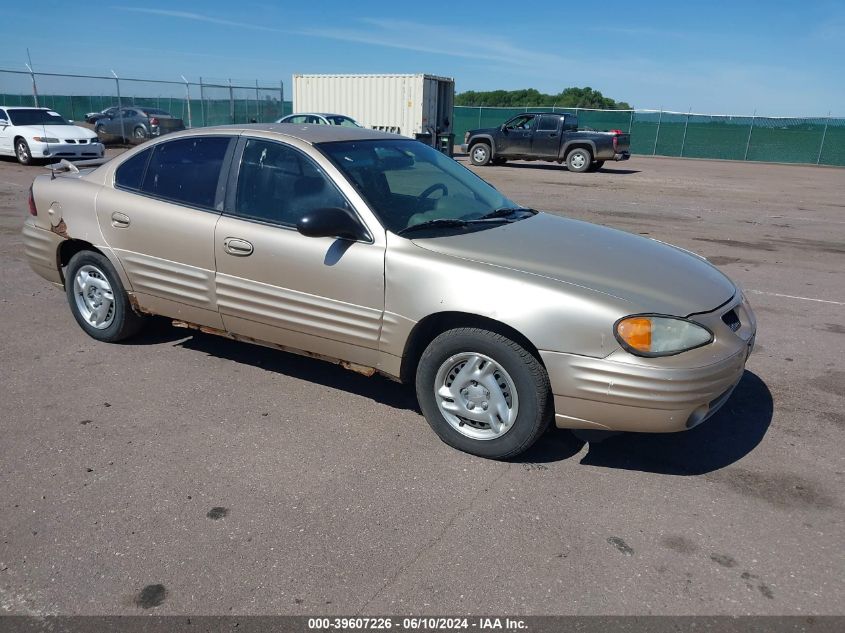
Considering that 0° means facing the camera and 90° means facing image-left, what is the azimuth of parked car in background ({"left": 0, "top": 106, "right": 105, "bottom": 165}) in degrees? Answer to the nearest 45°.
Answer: approximately 315°

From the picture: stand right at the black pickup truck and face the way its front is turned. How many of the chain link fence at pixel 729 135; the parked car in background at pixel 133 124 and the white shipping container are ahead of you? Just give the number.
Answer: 2

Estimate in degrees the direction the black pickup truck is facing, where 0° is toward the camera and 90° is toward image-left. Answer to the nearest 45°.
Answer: approximately 90°

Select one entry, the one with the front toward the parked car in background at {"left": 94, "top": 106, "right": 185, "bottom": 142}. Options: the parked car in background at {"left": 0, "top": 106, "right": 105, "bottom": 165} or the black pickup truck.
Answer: the black pickup truck

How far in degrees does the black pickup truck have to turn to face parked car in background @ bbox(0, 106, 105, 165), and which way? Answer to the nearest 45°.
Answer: approximately 45° to its left

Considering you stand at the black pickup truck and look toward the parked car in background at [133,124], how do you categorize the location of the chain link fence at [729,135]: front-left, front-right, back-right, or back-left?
back-right

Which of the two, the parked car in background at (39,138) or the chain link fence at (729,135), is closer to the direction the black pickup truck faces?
the parked car in background

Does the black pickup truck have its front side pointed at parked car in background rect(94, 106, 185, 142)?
yes

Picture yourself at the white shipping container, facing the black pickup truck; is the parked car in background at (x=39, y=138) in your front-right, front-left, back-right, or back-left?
back-right

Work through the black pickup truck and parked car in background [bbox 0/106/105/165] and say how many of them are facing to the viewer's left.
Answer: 1

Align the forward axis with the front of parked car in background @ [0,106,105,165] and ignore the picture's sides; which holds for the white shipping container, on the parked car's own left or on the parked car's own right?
on the parked car's own left

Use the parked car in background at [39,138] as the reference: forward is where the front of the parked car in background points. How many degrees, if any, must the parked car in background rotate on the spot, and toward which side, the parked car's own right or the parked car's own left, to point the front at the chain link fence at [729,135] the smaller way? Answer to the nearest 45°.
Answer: approximately 45° to the parked car's own left

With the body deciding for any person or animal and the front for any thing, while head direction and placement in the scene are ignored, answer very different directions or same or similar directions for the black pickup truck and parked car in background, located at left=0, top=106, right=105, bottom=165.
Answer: very different directions
